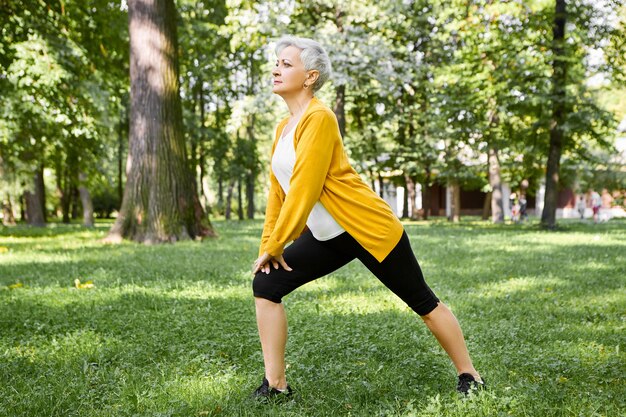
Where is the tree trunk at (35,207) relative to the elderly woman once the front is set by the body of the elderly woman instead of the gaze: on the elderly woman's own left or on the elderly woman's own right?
on the elderly woman's own right

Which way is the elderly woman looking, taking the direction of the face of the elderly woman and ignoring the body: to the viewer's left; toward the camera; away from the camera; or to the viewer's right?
to the viewer's left

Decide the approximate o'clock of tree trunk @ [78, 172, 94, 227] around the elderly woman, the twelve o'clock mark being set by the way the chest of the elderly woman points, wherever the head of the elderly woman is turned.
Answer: The tree trunk is roughly at 2 o'clock from the elderly woman.

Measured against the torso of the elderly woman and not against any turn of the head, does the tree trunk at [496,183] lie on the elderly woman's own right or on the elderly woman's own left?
on the elderly woman's own right

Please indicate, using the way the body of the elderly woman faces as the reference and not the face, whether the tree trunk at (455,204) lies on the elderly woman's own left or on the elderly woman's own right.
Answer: on the elderly woman's own right

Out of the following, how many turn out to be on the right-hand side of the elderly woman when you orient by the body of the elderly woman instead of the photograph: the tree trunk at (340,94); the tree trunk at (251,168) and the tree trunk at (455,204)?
3

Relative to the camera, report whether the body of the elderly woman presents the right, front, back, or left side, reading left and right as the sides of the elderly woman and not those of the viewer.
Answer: left

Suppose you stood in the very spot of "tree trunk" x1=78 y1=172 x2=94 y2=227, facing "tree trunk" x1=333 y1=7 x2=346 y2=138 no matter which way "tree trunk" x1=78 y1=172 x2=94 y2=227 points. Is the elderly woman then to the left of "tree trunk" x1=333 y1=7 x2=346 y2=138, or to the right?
right

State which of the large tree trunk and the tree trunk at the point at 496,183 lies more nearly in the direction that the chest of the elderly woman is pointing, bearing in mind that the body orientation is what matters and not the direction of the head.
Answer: the large tree trunk

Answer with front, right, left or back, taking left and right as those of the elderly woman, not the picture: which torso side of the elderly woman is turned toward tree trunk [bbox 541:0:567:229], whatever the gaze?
right
